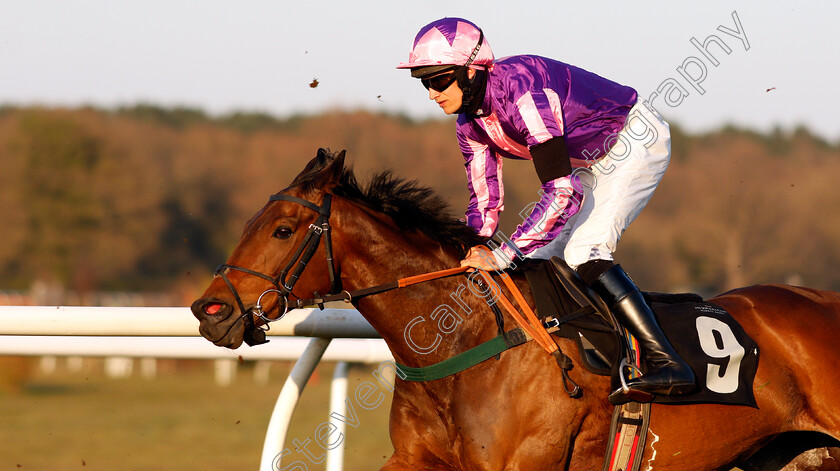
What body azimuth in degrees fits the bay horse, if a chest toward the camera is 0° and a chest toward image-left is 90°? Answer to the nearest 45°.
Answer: approximately 90°
